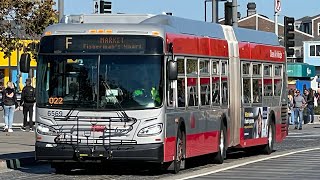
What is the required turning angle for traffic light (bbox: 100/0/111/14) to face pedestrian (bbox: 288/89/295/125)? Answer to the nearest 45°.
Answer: approximately 45° to its left
